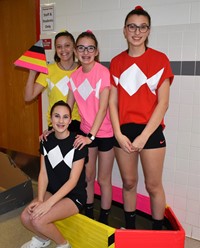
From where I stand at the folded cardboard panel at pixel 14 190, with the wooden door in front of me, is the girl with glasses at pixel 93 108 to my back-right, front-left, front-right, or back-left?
back-right

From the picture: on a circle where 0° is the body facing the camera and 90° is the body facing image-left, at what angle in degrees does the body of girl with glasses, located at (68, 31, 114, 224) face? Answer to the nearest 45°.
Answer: approximately 45°

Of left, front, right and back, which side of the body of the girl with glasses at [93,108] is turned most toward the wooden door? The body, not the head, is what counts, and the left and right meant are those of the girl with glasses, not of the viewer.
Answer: right

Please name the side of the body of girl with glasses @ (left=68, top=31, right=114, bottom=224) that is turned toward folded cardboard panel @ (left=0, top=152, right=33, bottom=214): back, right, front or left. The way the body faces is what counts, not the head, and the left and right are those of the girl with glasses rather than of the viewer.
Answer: right

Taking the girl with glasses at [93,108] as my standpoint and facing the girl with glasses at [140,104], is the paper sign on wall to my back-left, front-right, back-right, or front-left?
back-left

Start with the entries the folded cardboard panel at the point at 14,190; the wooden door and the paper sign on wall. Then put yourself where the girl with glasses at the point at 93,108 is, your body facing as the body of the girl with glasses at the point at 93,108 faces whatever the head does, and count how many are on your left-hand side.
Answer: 0

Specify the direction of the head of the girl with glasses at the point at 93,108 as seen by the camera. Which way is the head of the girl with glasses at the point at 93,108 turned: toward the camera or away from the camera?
toward the camera

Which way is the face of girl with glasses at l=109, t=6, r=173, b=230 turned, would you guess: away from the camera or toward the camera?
toward the camera
